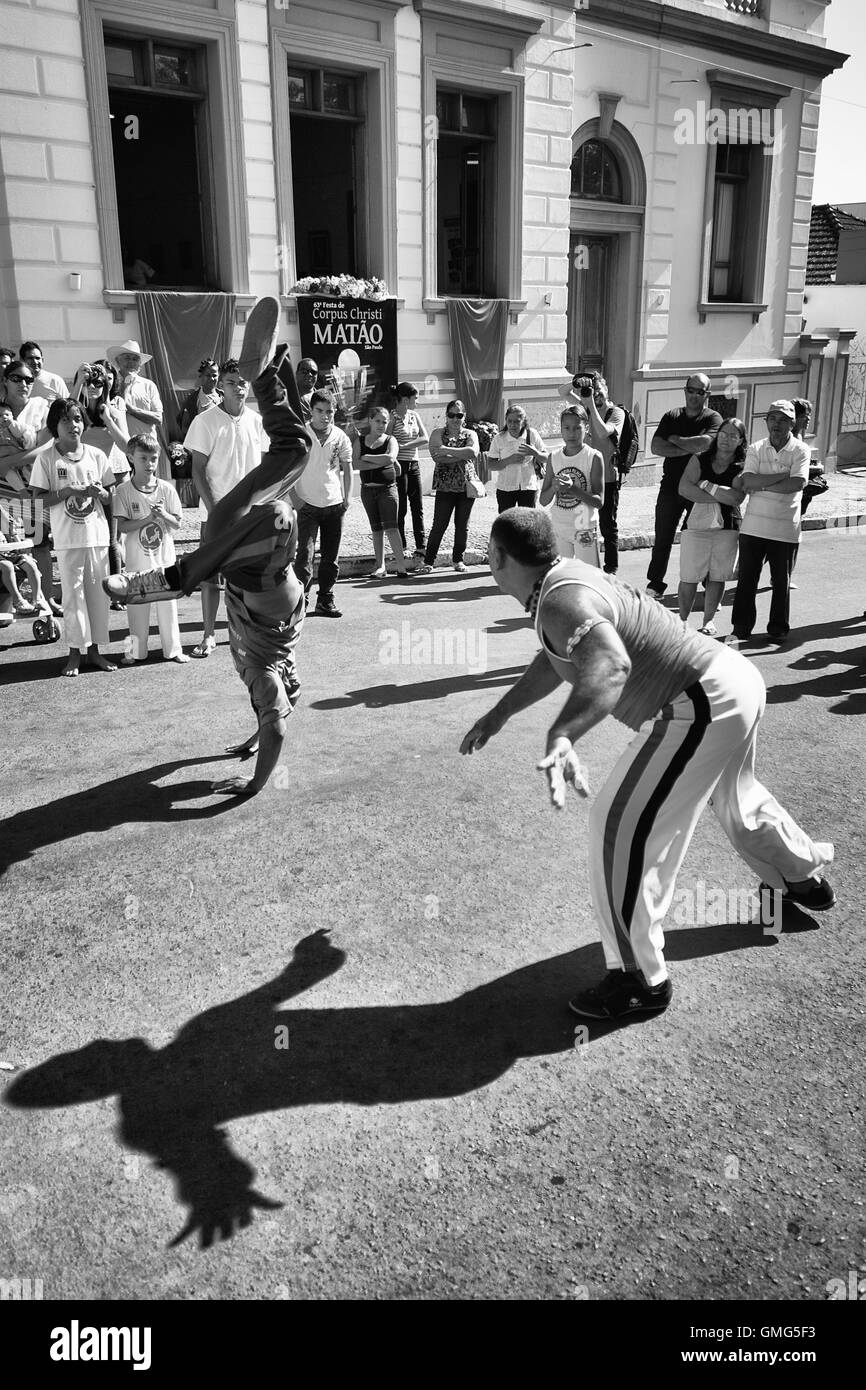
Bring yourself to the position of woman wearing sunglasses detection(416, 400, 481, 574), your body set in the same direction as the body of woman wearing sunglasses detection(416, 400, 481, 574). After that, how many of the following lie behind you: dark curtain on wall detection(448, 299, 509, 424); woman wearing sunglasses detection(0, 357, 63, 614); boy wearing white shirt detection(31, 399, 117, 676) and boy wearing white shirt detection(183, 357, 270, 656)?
1

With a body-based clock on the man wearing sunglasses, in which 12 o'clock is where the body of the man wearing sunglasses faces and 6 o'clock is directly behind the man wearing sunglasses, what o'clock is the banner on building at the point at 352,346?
The banner on building is roughly at 3 o'clock from the man wearing sunglasses.

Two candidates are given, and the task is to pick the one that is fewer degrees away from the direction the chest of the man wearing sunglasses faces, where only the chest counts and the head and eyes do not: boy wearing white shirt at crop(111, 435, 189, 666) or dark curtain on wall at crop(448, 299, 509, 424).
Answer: the boy wearing white shirt

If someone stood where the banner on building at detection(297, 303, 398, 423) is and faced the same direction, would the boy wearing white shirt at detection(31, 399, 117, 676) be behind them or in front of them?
in front

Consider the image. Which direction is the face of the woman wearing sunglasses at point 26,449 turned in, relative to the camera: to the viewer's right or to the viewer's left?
to the viewer's right

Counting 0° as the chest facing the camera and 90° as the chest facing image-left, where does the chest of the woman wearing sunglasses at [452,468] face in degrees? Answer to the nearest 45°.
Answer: approximately 0°

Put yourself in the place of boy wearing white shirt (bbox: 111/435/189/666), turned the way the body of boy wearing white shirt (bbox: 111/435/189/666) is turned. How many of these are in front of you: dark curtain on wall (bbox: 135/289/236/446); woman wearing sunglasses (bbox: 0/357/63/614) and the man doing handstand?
1

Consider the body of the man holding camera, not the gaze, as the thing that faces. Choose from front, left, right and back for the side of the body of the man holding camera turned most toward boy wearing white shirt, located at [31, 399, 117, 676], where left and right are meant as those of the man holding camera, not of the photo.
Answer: front

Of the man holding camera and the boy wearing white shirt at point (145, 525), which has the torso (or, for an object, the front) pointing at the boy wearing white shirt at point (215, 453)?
the man holding camera
